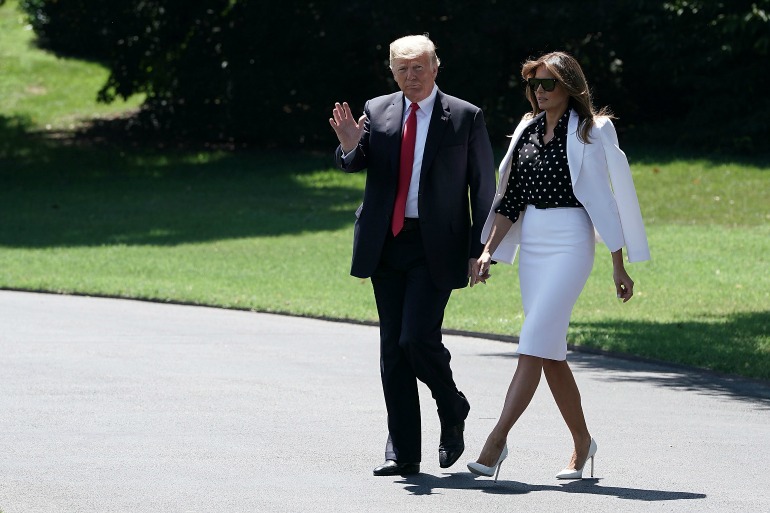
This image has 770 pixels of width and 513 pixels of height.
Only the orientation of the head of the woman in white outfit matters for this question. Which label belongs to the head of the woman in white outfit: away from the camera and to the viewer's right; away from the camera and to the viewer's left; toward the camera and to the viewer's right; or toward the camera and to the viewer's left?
toward the camera and to the viewer's left

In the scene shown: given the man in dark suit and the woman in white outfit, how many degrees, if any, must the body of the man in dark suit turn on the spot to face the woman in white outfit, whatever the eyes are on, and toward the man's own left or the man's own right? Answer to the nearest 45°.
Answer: approximately 135° to the man's own left

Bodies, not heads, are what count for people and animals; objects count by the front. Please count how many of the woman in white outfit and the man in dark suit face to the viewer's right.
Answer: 0

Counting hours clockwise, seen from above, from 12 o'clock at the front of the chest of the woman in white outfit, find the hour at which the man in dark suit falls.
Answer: The man in dark suit is roughly at 2 o'clock from the woman in white outfit.

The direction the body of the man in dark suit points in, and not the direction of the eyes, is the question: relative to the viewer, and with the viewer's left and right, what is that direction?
facing the viewer and to the left of the viewer
